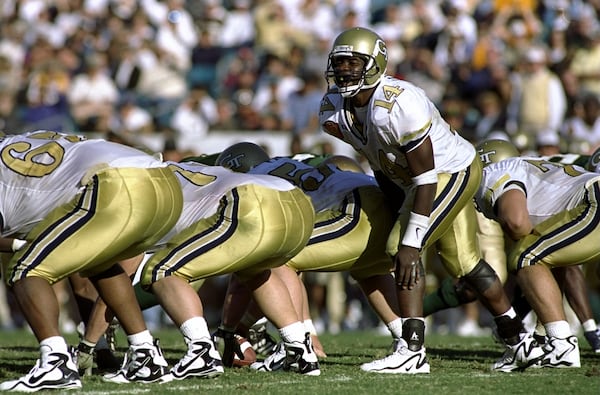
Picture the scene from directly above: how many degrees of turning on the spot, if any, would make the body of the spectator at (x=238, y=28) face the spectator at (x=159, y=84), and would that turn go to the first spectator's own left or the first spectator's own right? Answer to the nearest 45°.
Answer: approximately 45° to the first spectator's own right

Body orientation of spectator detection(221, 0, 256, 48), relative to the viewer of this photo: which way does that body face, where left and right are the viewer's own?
facing the viewer

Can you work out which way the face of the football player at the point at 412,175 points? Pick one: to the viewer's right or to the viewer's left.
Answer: to the viewer's left

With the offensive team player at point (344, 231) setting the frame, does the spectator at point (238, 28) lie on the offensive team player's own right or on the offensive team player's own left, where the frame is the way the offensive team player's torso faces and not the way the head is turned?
on the offensive team player's own right

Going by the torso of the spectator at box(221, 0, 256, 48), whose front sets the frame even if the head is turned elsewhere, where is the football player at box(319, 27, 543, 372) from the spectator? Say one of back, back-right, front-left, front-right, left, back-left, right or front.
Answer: front

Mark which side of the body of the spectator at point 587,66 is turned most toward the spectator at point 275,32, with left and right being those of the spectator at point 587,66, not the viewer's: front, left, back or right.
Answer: right

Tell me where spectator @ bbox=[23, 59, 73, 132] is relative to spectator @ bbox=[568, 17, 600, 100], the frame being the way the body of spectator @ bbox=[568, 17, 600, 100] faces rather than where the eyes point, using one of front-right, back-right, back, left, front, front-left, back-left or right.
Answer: right

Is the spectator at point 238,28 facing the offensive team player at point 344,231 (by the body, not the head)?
yes

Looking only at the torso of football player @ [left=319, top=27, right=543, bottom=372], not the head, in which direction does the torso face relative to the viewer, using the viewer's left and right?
facing the viewer and to the left of the viewer

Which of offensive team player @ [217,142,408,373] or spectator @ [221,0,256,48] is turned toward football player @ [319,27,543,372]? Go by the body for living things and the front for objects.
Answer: the spectator
